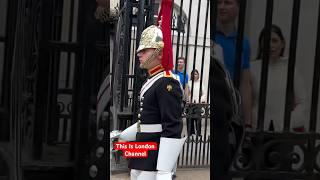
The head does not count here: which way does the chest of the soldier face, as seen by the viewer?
to the viewer's left

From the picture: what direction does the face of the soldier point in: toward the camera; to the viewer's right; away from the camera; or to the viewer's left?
to the viewer's left
